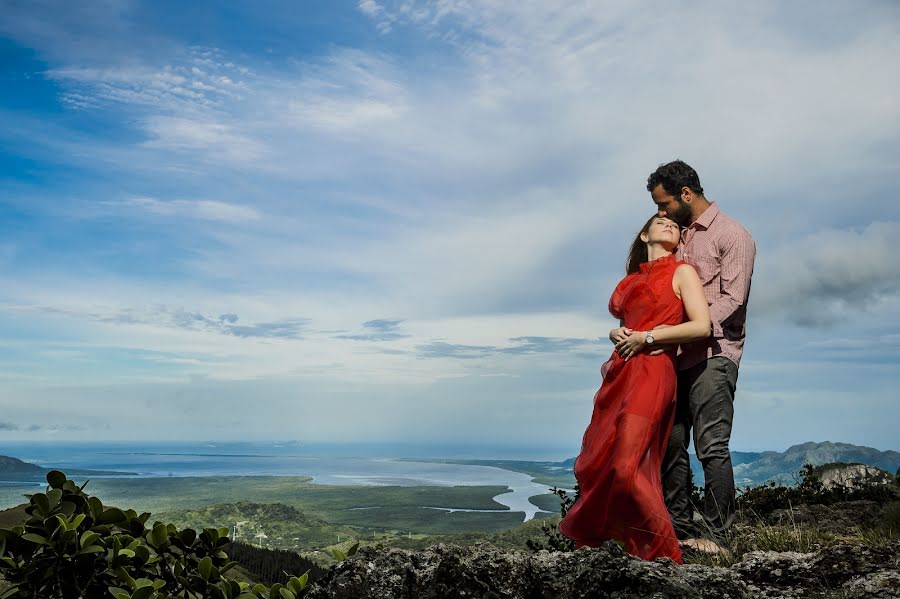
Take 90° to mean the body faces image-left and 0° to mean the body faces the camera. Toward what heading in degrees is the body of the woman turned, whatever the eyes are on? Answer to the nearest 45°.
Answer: approximately 45°

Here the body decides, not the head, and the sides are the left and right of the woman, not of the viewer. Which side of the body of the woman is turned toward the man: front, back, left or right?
back

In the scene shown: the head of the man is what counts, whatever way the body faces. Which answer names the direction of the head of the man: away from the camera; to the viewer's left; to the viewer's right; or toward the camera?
to the viewer's left

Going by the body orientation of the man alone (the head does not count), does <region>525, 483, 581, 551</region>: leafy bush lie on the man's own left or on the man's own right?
on the man's own right

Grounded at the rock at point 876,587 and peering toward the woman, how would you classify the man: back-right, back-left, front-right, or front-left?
front-right

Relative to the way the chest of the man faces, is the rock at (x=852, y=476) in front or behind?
behind

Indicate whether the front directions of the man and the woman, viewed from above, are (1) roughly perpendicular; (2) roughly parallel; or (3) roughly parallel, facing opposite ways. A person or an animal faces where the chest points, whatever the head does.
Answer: roughly parallel

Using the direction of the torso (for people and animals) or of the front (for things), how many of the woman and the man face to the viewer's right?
0

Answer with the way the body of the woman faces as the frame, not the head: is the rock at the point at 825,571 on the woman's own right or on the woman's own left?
on the woman's own left

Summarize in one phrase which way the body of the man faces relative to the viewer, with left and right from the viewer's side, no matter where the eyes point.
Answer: facing the viewer and to the left of the viewer

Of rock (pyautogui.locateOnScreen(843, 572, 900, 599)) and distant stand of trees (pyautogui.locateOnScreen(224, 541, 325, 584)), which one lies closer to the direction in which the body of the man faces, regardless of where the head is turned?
the distant stand of trees

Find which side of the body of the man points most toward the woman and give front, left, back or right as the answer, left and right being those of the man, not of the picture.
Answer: front

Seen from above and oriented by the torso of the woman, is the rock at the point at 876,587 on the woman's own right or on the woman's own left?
on the woman's own left
